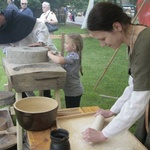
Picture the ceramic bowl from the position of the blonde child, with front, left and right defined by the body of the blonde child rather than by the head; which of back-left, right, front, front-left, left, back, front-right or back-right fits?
left

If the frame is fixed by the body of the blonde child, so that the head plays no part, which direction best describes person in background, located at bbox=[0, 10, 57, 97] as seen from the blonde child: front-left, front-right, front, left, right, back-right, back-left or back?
front-right

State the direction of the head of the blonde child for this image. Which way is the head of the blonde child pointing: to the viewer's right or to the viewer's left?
to the viewer's left

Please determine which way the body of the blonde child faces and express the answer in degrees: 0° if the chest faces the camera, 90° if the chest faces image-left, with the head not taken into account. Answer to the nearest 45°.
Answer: approximately 90°
